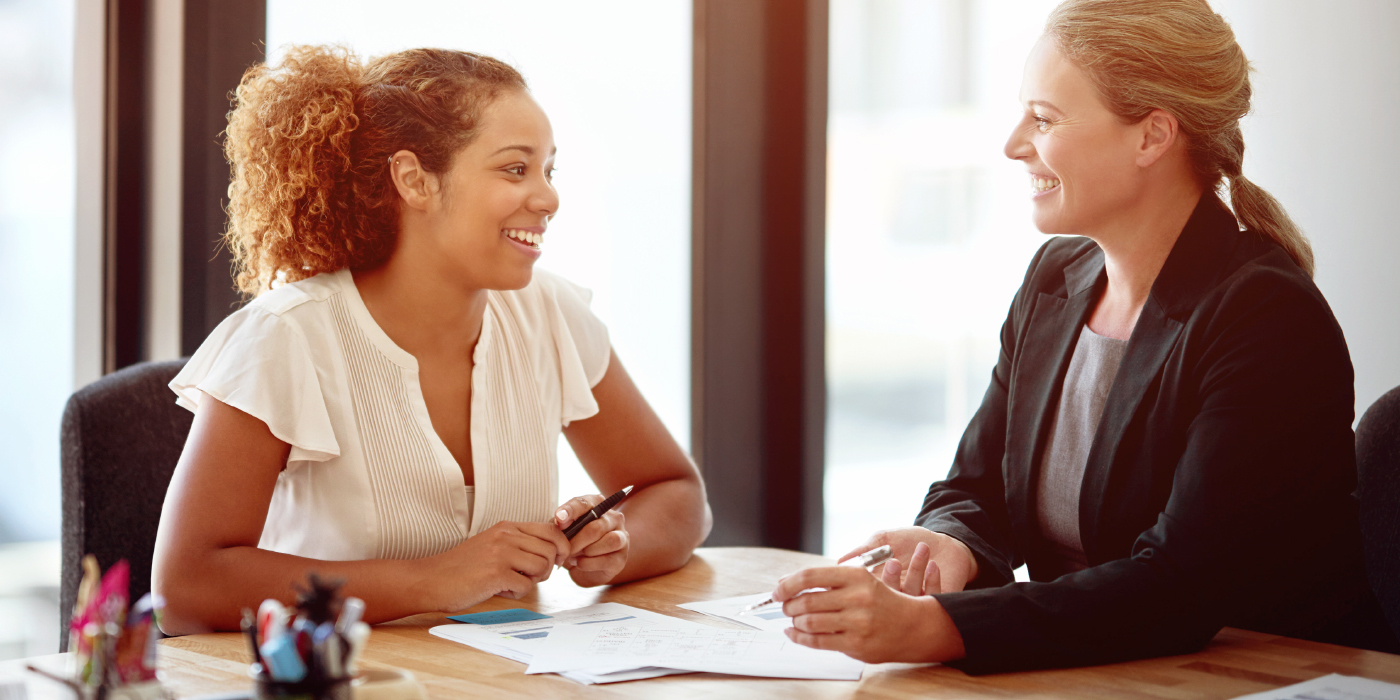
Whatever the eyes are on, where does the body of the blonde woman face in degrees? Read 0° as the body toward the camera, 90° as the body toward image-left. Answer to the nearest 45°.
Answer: approximately 45°

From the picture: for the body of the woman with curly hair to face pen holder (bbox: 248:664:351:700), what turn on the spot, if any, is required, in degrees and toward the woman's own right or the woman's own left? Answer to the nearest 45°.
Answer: approximately 45° to the woman's own right

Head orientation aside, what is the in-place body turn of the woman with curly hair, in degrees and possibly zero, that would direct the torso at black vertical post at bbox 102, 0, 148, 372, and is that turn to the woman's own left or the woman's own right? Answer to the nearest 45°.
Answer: approximately 180°

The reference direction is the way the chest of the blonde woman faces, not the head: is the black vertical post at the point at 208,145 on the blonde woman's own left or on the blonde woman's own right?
on the blonde woman's own right

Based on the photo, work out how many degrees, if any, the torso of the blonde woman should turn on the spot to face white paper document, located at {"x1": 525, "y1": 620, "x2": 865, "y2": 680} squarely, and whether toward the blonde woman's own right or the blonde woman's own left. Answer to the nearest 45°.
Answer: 0° — they already face it

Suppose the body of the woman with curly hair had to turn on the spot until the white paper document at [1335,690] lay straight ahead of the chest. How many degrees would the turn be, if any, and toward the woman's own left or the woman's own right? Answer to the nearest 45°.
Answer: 0° — they already face it

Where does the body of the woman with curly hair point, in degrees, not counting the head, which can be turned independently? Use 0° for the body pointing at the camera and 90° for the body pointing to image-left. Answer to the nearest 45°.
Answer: approximately 315°

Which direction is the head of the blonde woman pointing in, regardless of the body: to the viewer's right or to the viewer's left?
to the viewer's left
